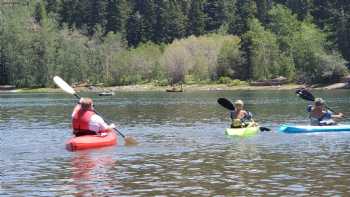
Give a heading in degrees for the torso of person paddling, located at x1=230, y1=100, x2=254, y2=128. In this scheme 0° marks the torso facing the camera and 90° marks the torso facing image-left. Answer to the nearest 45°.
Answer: approximately 315°

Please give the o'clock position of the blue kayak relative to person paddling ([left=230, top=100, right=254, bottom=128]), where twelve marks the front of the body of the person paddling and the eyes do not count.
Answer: The blue kayak is roughly at 10 o'clock from the person paddling.

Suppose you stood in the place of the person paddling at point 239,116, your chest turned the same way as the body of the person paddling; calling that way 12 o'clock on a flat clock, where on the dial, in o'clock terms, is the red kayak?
The red kayak is roughly at 3 o'clock from the person paddling.

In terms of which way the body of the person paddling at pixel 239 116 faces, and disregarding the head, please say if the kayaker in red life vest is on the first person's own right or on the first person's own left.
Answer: on the first person's own right

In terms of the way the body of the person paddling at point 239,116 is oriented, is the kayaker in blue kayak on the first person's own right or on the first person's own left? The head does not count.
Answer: on the first person's own left
